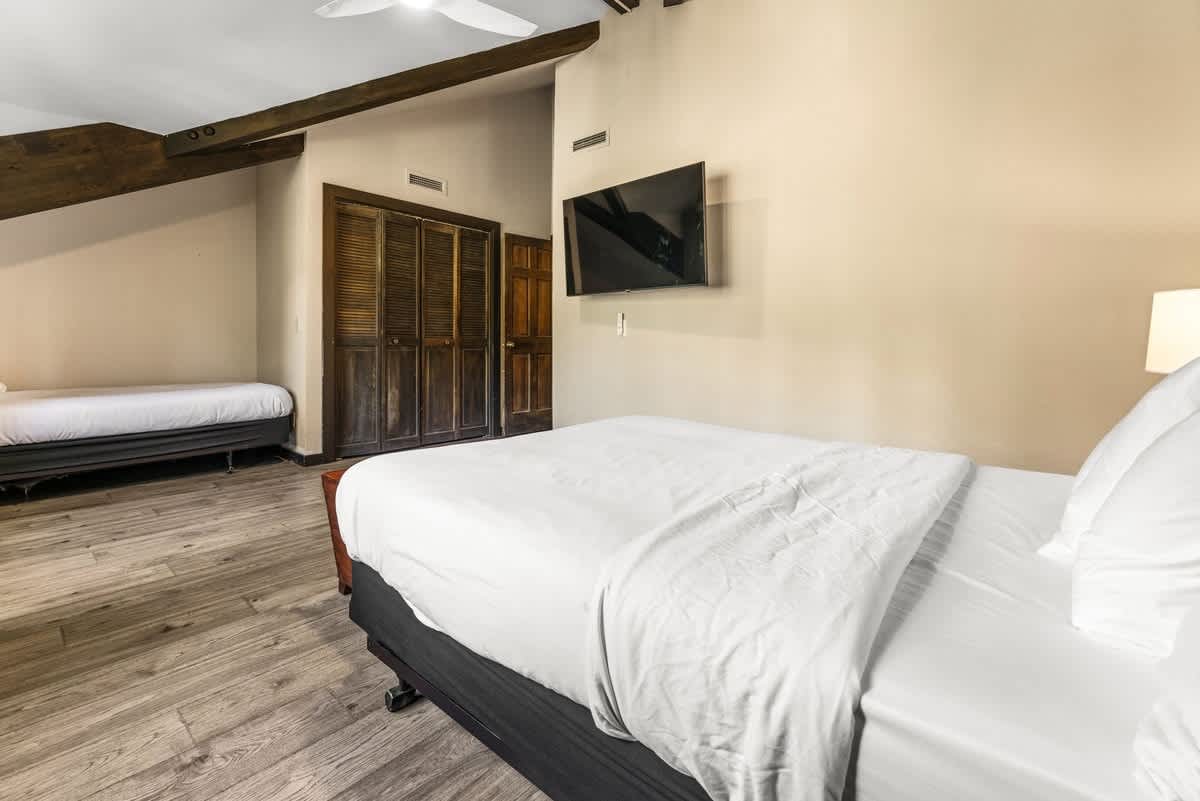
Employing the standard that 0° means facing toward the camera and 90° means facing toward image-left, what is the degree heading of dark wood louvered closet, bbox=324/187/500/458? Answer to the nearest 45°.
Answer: approximately 315°

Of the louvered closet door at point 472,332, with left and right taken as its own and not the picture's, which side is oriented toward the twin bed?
right

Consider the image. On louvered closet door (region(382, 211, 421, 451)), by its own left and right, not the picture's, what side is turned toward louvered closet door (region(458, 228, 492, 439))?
left

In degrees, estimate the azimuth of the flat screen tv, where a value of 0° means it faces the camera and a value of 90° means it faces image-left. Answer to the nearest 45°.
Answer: approximately 45°

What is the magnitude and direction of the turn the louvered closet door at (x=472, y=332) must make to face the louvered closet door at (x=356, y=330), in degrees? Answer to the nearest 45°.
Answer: approximately 90° to its right

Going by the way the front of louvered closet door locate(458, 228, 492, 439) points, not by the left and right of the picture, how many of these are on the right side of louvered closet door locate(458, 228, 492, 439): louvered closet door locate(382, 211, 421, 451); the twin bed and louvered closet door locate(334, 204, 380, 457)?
3
